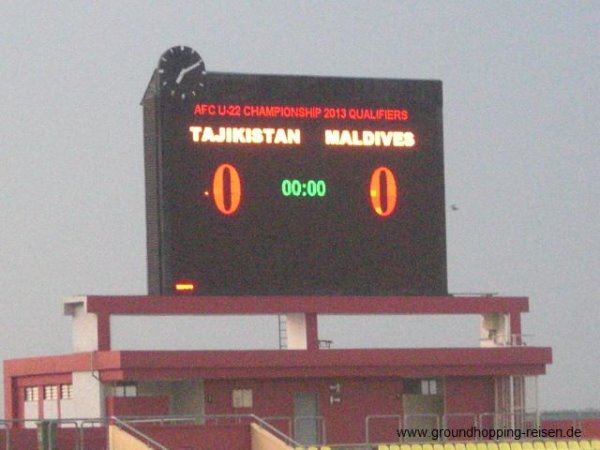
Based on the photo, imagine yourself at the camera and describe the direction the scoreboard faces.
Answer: facing the viewer

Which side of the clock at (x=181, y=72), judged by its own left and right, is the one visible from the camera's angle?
front
